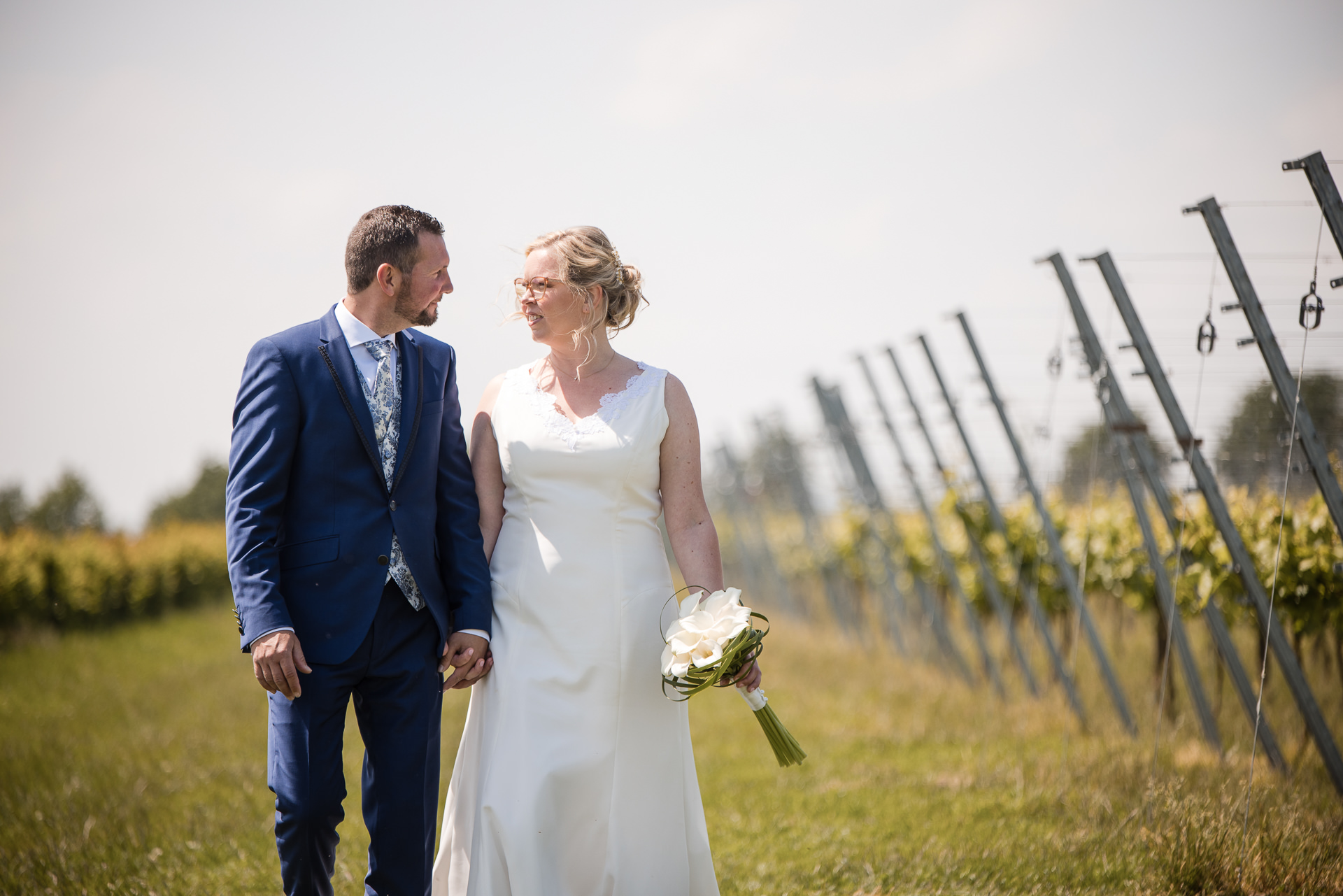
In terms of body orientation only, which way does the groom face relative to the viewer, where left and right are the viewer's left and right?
facing the viewer and to the right of the viewer

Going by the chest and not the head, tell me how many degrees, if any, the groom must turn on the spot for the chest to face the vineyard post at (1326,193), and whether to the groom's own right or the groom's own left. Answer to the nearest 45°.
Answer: approximately 45° to the groom's own left

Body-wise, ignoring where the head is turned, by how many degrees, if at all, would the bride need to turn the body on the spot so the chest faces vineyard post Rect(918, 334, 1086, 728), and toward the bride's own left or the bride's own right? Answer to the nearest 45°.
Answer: approximately 135° to the bride's own left

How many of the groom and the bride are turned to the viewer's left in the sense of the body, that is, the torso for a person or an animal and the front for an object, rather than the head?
0

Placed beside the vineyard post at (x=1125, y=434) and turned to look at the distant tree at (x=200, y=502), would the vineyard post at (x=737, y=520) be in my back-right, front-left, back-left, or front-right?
front-right

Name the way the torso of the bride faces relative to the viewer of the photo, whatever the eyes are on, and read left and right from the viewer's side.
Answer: facing the viewer

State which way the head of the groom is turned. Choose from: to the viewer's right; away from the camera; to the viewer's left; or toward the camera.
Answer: to the viewer's right

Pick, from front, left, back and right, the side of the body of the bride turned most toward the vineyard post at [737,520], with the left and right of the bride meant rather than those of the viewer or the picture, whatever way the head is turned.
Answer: back

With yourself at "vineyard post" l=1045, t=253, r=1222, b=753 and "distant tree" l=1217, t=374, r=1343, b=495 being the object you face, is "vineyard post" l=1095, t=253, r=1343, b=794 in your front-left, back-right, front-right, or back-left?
back-right

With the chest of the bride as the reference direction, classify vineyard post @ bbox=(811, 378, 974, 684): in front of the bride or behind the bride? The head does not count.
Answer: behind

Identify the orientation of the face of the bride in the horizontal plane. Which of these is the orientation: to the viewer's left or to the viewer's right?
to the viewer's left
